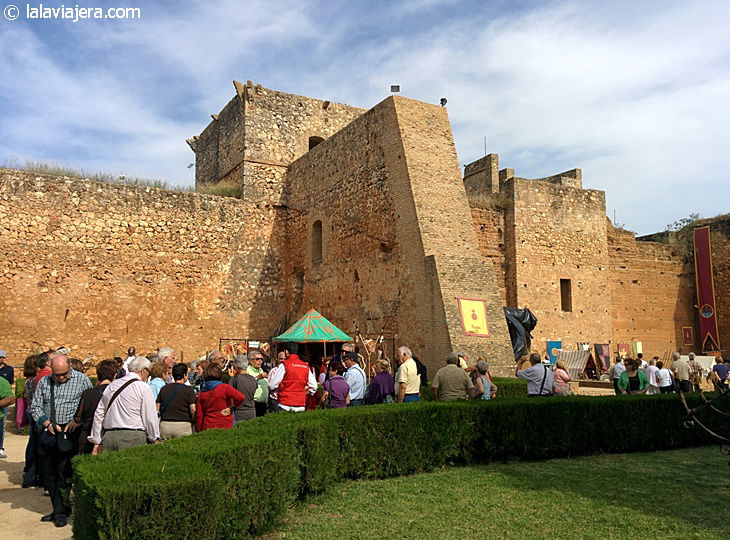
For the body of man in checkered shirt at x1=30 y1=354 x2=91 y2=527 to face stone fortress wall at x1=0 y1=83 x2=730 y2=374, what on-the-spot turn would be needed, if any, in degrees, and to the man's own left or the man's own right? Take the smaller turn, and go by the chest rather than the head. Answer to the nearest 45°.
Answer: approximately 135° to the man's own left

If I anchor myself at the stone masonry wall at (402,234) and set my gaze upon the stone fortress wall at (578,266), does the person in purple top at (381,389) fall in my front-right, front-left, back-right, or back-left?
back-right

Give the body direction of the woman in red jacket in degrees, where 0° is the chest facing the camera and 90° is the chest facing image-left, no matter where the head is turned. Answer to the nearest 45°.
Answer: approximately 180°

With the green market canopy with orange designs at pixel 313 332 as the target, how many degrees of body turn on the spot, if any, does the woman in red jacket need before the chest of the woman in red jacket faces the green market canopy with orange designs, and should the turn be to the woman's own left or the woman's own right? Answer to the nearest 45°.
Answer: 0° — they already face it

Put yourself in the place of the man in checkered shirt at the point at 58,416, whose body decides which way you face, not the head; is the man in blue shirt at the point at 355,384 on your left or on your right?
on your left
